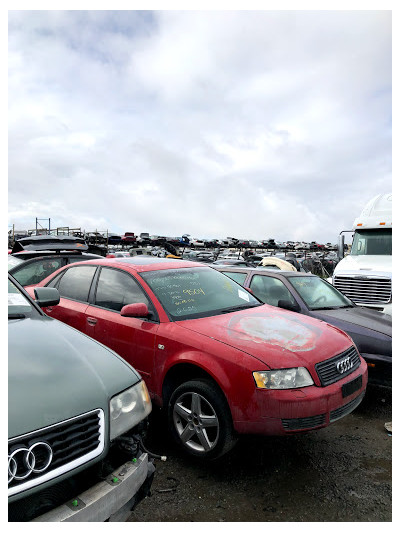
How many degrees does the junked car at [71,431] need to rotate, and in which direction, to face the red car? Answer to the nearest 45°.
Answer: approximately 90° to its left

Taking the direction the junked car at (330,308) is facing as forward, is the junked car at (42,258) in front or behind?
behind

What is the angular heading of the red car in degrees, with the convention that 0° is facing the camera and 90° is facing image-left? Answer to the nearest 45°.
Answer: approximately 315°

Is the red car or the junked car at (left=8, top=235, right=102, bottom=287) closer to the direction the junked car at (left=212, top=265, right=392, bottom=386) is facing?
the red car

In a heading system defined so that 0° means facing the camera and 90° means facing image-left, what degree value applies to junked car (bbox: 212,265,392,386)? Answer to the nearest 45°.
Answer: approximately 315°

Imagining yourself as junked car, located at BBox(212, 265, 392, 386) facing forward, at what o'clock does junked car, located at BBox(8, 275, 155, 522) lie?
junked car, located at BBox(8, 275, 155, 522) is roughly at 2 o'clock from junked car, located at BBox(212, 265, 392, 386).

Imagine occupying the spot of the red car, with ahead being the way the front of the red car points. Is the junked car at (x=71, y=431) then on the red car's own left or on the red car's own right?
on the red car's own right

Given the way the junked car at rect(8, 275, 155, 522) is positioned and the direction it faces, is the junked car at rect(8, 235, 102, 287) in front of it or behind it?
behind
